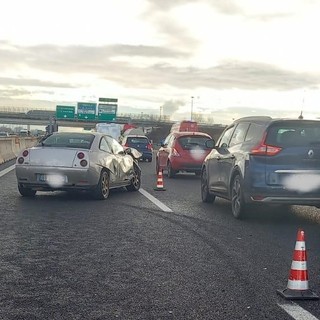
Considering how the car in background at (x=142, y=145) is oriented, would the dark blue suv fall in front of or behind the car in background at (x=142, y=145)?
behind

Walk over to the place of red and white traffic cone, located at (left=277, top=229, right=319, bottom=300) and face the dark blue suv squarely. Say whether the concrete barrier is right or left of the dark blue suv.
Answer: left

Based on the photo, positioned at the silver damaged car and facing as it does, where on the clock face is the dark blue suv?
The dark blue suv is roughly at 3 o'clock from the silver damaged car.

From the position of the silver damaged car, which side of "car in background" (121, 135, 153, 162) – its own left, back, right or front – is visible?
back

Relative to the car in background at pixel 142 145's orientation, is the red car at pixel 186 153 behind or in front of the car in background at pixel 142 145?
behind

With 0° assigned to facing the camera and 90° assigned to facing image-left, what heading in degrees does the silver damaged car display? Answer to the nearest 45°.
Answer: approximately 225°

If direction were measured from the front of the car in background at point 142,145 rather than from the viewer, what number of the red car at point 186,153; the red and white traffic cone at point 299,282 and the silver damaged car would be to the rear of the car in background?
3

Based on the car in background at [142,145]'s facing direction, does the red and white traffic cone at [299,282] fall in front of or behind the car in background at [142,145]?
behind

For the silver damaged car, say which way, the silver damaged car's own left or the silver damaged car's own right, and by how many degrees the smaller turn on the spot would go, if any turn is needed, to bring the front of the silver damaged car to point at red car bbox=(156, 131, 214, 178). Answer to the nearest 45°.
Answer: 0° — it already faces it

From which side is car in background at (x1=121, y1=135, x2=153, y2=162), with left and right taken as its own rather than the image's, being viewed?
back

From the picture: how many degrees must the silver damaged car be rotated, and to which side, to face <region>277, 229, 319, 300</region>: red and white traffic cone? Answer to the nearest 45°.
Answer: approximately 135° to its right
